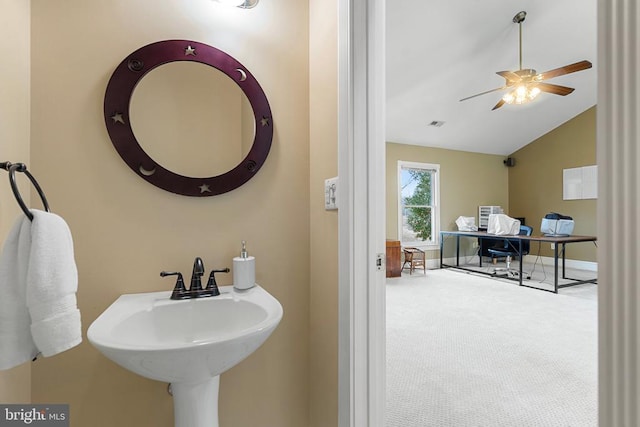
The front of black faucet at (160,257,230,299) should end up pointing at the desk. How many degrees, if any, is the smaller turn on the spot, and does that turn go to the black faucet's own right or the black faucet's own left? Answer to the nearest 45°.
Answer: approximately 90° to the black faucet's own left

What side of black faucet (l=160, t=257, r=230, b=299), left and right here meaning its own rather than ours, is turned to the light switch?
left

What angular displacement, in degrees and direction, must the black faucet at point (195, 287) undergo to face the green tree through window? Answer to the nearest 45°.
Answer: approximately 135° to its left

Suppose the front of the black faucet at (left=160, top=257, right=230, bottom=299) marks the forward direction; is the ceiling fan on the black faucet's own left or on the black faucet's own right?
on the black faucet's own left

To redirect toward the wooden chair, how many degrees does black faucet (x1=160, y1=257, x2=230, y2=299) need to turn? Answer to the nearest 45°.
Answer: approximately 135° to its left

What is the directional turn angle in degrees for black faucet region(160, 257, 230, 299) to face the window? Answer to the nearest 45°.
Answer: approximately 135° to its left

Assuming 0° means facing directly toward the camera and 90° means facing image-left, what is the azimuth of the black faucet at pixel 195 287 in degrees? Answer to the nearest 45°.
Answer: approximately 0°
